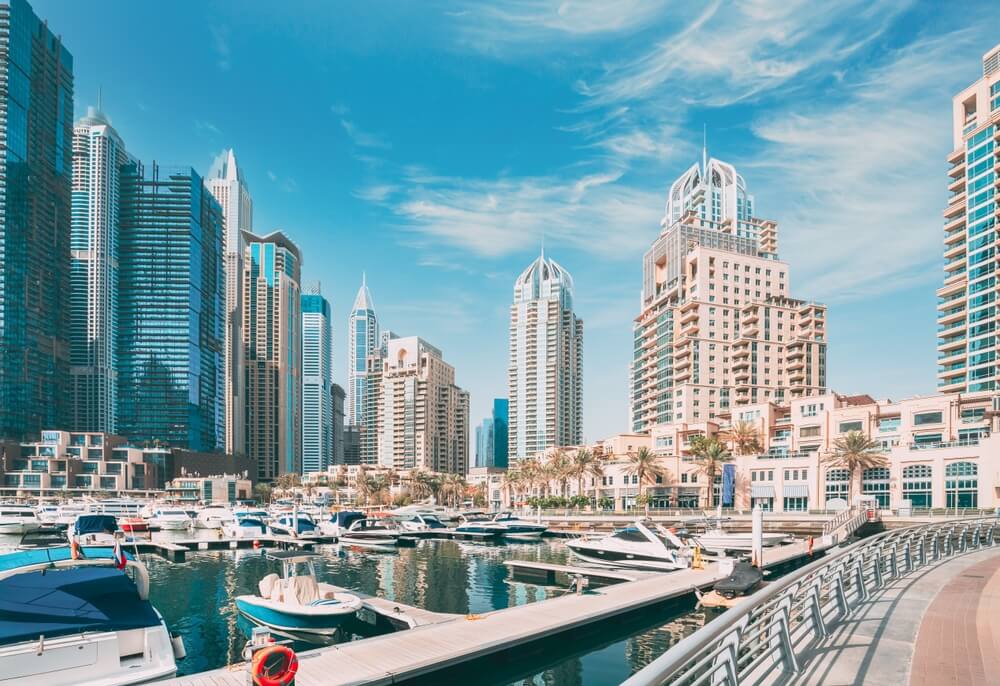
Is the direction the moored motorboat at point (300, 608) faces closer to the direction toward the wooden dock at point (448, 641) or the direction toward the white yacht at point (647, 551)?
the wooden dock

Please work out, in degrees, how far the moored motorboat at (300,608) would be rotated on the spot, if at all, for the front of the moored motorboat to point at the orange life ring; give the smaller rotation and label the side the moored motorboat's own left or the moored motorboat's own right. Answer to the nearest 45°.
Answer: approximately 45° to the moored motorboat's own right

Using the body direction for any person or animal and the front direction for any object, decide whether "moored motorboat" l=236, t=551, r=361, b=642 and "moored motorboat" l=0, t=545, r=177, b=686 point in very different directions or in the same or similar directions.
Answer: very different directions

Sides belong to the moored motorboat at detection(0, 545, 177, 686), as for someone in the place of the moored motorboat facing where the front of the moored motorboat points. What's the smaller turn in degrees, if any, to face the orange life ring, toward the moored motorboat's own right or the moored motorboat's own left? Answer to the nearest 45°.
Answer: approximately 135° to the moored motorboat's own right
